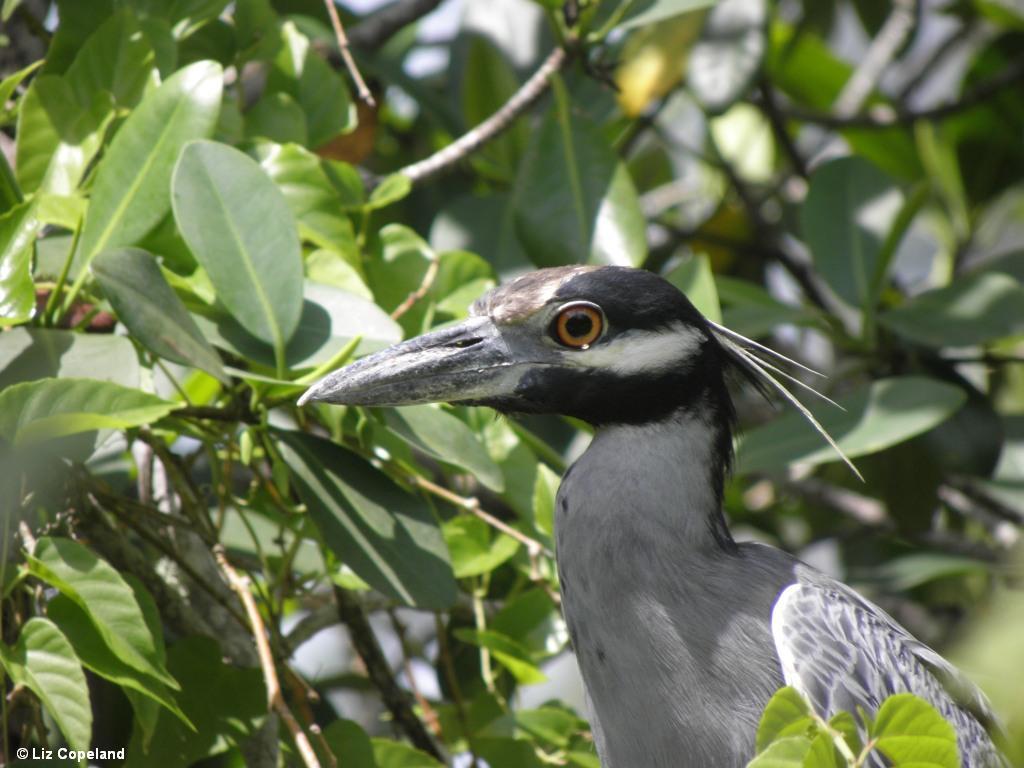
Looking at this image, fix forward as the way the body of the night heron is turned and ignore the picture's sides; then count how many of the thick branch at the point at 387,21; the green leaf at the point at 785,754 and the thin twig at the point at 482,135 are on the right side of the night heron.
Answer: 2

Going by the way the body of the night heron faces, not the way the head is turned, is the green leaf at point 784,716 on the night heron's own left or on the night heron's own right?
on the night heron's own left

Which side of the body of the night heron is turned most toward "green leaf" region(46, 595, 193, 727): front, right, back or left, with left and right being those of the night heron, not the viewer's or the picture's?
front

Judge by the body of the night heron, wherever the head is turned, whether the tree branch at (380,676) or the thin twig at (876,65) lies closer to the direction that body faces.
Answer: the tree branch

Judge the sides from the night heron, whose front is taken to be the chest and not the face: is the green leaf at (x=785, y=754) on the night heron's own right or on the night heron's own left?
on the night heron's own left

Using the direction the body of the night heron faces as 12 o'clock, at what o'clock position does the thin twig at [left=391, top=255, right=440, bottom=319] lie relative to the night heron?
The thin twig is roughly at 2 o'clock from the night heron.

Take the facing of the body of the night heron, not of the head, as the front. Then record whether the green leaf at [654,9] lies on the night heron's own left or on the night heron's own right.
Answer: on the night heron's own right

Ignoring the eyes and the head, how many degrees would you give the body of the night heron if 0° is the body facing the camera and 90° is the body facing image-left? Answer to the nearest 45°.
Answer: approximately 90°

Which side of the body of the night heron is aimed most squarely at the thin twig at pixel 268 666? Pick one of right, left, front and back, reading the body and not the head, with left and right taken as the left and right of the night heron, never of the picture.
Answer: front

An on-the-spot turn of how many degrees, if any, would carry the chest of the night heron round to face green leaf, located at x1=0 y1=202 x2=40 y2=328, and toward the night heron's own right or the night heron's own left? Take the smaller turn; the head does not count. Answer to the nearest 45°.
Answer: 0° — it already faces it
